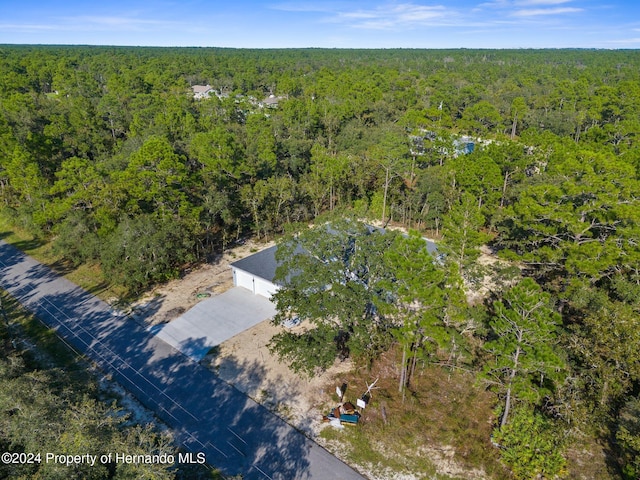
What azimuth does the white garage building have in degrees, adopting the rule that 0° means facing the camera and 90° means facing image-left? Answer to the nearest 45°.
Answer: approximately 45°
